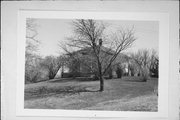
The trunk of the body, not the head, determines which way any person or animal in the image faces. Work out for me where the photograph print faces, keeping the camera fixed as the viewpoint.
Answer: facing the viewer
